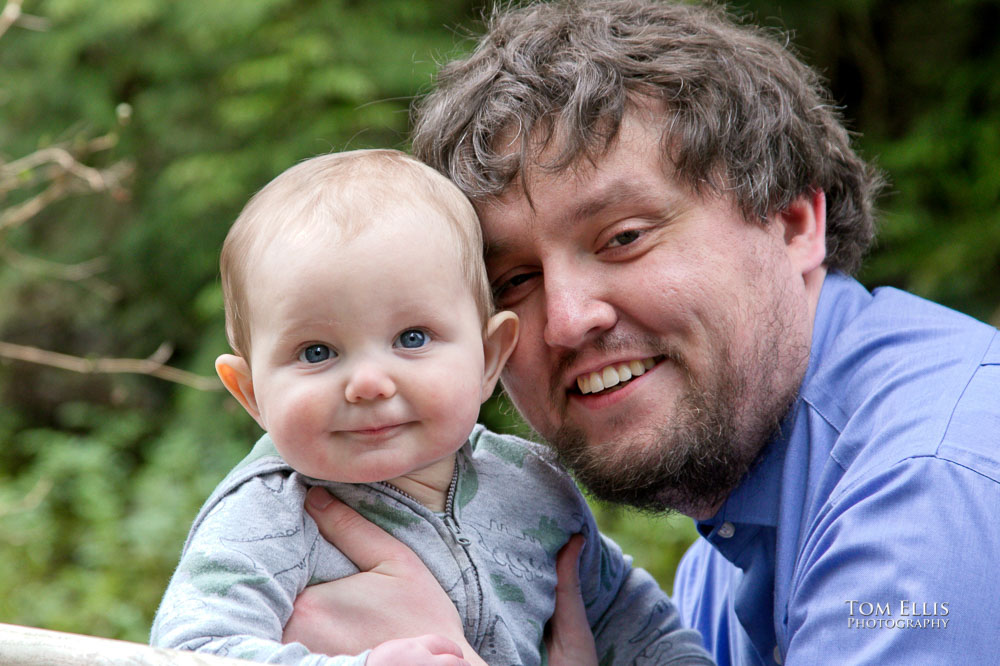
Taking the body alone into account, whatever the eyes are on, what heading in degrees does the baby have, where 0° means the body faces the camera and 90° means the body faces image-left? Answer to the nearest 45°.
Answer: approximately 0°
